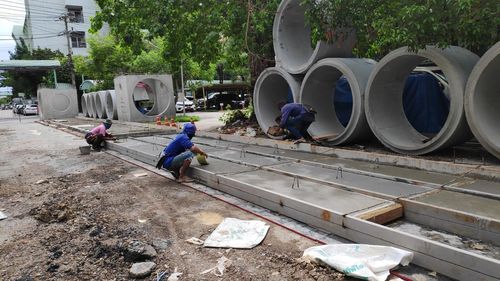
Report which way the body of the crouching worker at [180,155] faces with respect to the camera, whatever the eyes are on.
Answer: to the viewer's right

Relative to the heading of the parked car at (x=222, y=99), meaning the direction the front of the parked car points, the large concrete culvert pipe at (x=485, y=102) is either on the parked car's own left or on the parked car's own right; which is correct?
on the parked car's own left

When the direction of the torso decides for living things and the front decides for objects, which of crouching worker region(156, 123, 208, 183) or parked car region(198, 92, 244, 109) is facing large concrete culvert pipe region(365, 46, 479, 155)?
the crouching worker

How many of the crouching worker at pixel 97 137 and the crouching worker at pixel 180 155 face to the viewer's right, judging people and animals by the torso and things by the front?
2

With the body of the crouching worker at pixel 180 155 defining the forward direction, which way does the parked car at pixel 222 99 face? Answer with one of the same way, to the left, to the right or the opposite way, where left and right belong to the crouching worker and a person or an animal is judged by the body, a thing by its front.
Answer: the opposite way

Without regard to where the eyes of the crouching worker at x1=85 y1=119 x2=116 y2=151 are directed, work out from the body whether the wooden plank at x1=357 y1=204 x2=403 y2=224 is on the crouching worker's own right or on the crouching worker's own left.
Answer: on the crouching worker's own right

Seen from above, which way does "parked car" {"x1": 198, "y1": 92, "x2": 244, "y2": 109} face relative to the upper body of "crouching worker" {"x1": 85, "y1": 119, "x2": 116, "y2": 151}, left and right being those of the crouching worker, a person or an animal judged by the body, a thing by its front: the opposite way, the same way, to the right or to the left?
the opposite way

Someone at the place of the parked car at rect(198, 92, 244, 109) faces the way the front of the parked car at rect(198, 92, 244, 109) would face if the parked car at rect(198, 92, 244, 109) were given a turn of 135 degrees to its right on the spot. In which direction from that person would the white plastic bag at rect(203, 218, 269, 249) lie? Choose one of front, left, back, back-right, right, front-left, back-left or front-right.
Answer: back-right

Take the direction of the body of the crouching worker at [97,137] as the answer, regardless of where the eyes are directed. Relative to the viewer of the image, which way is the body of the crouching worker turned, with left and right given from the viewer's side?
facing to the right of the viewer

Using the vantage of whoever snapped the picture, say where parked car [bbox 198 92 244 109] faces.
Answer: facing to the left of the viewer

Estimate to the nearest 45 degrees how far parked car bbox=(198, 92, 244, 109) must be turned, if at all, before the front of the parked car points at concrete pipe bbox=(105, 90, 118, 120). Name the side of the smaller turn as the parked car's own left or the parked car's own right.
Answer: approximately 45° to the parked car's own left
